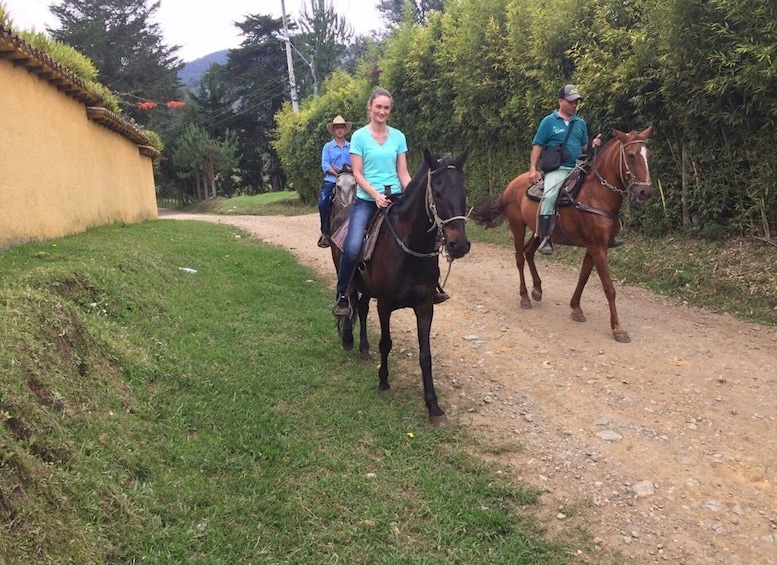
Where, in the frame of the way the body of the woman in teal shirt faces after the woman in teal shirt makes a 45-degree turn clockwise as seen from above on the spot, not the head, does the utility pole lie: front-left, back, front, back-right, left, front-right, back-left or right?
back-right

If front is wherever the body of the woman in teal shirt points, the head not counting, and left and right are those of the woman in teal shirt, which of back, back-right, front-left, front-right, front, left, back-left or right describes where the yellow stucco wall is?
back-right

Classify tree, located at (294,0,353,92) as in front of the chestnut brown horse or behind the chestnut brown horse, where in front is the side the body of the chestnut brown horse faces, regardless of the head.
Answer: behind

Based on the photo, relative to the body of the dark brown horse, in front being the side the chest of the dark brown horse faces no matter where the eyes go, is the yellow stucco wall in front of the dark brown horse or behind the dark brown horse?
behind

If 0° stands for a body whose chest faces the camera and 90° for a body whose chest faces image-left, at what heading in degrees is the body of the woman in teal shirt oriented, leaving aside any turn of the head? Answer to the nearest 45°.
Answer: approximately 0°

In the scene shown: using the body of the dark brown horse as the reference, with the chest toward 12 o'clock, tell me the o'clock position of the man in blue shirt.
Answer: The man in blue shirt is roughly at 7 o'clock from the dark brown horse.

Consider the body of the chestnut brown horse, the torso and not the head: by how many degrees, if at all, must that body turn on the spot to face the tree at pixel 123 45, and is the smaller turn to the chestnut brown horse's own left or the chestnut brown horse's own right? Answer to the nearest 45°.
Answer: approximately 180°

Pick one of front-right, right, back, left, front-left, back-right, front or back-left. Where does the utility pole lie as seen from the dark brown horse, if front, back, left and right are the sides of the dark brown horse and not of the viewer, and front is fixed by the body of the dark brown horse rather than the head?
back-left

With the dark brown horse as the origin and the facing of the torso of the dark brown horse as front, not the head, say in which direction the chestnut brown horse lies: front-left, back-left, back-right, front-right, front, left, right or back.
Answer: left

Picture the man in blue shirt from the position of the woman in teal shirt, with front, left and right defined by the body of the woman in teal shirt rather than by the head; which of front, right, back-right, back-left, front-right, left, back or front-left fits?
back

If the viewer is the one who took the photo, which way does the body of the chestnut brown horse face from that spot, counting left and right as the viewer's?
facing the viewer and to the right of the viewer

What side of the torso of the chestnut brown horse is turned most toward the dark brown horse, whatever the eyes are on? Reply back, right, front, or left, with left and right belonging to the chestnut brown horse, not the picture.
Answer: right
